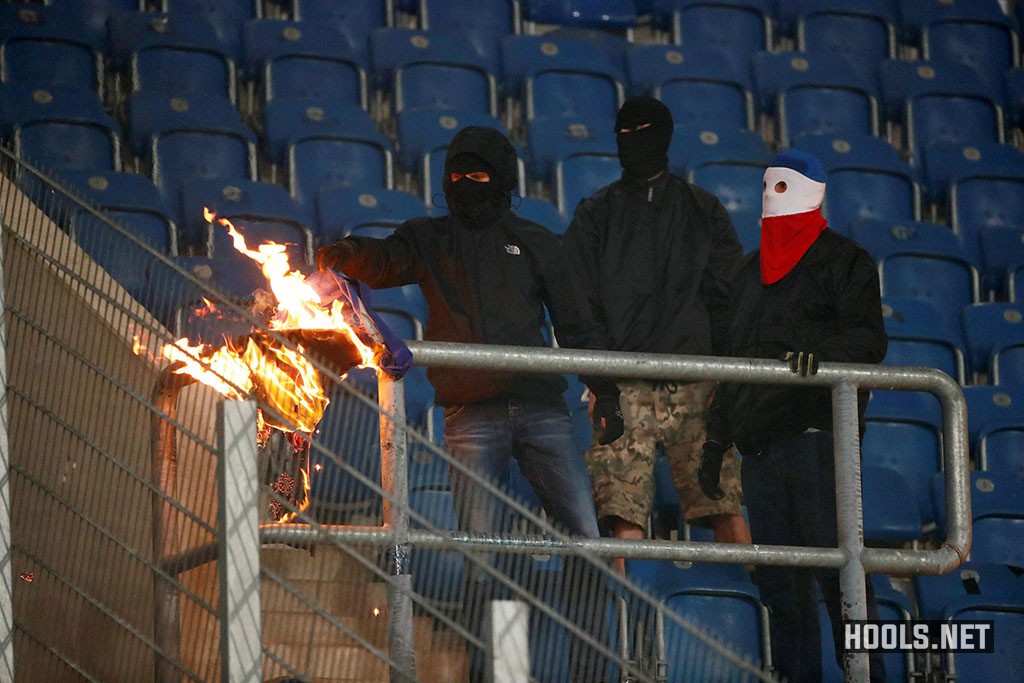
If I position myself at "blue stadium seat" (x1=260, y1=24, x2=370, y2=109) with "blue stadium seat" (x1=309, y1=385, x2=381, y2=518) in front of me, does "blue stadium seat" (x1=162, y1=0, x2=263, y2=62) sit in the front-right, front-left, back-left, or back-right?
back-right

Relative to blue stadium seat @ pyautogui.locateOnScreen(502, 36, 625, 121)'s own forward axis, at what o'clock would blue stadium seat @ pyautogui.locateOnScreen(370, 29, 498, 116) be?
blue stadium seat @ pyautogui.locateOnScreen(370, 29, 498, 116) is roughly at 4 o'clock from blue stadium seat @ pyautogui.locateOnScreen(502, 36, 625, 121).

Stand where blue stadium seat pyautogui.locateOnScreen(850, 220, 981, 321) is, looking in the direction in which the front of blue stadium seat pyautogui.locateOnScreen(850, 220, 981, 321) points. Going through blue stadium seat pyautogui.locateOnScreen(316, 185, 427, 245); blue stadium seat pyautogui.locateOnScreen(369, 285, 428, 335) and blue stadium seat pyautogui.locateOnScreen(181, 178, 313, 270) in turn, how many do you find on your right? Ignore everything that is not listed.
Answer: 3

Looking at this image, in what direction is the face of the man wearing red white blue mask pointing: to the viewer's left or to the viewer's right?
to the viewer's left

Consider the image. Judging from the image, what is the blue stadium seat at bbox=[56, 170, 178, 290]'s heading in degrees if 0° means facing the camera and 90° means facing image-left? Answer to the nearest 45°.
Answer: approximately 315°

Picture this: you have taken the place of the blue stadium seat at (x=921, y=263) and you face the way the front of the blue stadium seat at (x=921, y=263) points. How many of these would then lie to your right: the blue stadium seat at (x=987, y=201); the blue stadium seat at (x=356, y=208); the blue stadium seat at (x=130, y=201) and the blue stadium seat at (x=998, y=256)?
2

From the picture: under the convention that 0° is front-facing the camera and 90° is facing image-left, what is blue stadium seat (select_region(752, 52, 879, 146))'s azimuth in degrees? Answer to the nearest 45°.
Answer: approximately 315°

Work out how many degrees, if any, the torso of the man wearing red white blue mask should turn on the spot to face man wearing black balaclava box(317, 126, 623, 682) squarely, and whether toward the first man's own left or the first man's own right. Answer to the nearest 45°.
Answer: approximately 45° to the first man's own right
